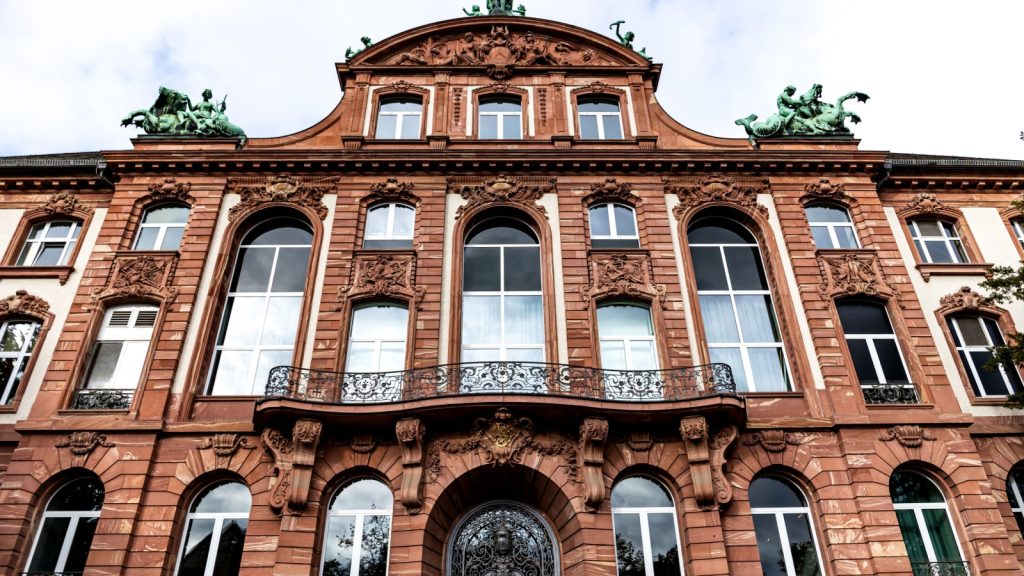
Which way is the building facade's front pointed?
toward the camera
